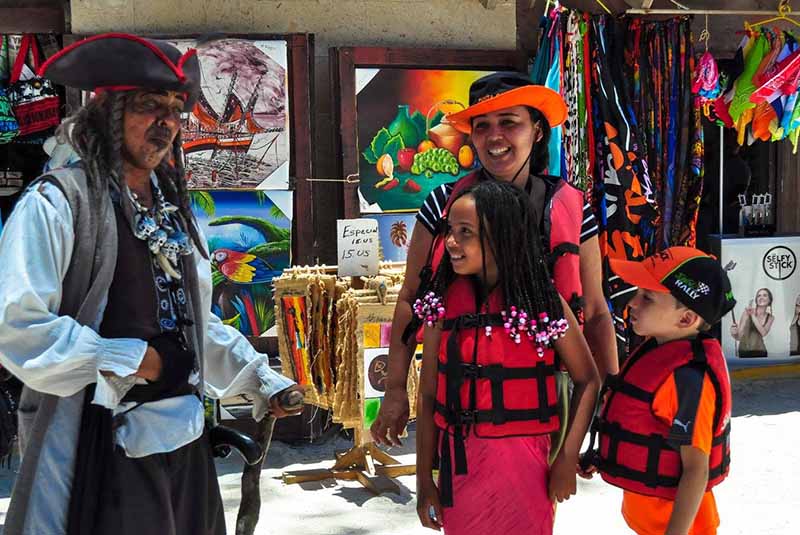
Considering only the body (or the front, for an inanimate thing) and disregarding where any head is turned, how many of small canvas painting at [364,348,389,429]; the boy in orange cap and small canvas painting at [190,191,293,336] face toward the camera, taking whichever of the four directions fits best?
2

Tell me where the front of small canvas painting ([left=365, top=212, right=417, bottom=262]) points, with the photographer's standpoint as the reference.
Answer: facing the viewer

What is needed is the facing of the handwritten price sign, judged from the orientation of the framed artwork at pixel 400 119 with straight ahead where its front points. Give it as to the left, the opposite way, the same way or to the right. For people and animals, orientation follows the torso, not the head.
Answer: the same way

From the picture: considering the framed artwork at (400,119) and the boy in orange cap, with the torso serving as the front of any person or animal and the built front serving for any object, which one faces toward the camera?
the framed artwork

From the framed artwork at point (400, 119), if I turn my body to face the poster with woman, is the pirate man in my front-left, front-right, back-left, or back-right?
back-right

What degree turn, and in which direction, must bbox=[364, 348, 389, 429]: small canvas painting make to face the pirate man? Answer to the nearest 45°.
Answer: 0° — it already faces them

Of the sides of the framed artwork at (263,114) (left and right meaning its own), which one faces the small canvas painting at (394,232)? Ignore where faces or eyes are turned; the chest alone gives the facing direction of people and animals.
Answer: left

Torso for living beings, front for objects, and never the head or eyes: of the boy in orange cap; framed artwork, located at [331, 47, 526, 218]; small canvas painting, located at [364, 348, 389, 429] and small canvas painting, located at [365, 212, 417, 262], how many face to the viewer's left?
1

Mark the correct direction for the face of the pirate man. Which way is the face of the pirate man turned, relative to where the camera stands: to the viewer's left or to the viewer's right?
to the viewer's right

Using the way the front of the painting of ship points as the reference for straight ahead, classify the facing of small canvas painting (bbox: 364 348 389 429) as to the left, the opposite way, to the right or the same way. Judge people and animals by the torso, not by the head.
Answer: the same way

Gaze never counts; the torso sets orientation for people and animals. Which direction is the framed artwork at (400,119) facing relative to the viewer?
toward the camera

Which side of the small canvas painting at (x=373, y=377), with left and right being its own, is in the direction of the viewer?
front

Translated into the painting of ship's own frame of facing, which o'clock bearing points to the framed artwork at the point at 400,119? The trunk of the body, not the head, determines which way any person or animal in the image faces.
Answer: The framed artwork is roughly at 9 o'clock from the painting of ship.

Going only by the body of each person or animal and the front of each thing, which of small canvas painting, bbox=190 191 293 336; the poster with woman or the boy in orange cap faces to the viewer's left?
the boy in orange cap
